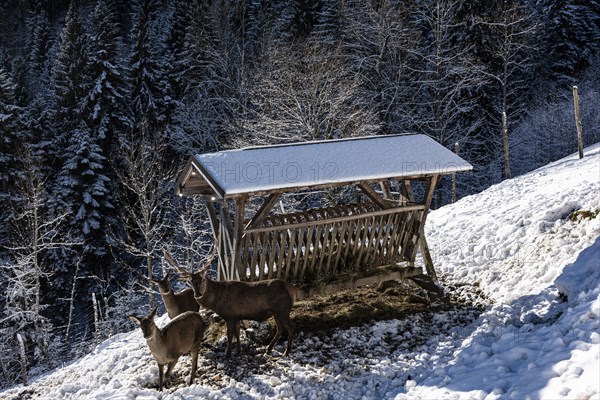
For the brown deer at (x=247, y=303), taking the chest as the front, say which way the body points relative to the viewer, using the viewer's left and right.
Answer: facing to the left of the viewer

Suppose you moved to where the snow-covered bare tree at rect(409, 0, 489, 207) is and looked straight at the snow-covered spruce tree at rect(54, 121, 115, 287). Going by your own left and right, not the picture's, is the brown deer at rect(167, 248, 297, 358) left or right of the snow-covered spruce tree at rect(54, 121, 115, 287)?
left

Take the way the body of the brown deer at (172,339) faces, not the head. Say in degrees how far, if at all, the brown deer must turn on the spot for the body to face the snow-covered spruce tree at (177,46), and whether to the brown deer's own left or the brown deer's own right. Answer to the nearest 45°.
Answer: approximately 135° to the brown deer's own right

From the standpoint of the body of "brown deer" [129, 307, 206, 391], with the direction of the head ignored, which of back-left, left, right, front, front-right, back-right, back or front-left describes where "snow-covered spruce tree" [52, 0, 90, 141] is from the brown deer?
back-right

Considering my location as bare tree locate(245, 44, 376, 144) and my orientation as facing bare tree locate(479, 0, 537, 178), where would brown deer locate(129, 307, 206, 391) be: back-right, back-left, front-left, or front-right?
back-right

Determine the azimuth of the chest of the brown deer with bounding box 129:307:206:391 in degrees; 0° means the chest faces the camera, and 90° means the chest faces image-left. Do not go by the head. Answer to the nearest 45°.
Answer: approximately 45°

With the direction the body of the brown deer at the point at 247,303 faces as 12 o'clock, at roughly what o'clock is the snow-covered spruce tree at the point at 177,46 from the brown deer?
The snow-covered spruce tree is roughly at 3 o'clock from the brown deer.

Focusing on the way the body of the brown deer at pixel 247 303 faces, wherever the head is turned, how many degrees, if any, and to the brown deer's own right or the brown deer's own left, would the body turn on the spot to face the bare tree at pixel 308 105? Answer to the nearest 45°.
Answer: approximately 90° to the brown deer's own right

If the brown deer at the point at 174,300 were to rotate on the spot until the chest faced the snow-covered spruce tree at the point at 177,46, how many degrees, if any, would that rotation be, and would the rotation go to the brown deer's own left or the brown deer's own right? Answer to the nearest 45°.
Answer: approximately 135° to the brown deer's own right

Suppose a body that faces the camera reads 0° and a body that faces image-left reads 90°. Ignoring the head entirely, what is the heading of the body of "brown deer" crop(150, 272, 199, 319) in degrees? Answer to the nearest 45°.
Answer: approximately 45°
